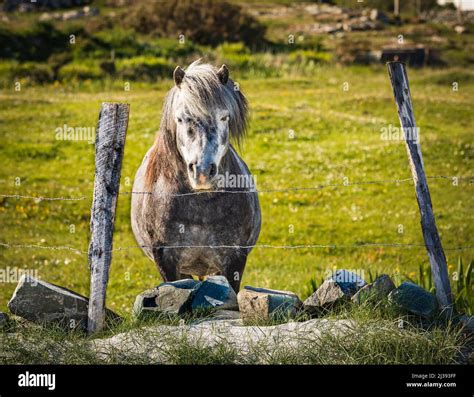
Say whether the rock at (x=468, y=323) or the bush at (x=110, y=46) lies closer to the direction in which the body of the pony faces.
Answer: the rock

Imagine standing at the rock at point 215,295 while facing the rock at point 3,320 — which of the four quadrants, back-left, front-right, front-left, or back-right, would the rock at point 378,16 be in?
back-right

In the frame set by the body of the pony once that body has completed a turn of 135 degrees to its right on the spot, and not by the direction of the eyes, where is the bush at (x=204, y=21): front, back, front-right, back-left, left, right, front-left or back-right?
front-right

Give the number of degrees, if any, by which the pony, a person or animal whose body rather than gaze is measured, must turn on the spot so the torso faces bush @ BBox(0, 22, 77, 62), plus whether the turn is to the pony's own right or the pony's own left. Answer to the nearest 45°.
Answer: approximately 180°

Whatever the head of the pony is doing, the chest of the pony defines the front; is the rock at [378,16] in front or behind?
behind

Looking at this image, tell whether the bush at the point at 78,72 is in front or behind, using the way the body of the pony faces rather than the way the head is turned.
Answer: behind

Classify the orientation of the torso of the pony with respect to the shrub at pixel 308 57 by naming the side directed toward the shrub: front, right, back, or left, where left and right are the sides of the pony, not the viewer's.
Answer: back

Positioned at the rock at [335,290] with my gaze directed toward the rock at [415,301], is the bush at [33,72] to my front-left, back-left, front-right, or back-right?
back-left

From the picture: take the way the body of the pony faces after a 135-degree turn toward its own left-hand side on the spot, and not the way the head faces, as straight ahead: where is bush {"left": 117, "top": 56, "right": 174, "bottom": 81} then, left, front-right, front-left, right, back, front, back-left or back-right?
front-left

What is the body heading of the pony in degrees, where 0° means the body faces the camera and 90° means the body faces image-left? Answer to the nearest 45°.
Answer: approximately 0°

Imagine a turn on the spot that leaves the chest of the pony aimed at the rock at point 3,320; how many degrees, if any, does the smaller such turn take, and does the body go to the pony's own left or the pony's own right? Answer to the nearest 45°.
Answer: approximately 90° to the pony's own right
